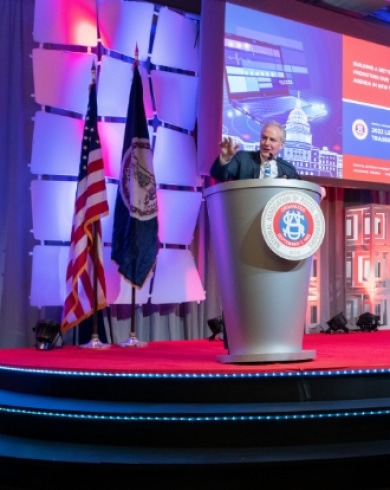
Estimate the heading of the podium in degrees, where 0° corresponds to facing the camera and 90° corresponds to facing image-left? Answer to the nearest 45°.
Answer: approximately 315°

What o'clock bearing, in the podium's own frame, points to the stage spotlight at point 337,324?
The stage spotlight is roughly at 8 o'clock from the podium.

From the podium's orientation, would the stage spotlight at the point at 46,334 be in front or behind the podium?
behind

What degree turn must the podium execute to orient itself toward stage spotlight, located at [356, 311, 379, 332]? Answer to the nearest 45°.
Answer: approximately 135° to its left

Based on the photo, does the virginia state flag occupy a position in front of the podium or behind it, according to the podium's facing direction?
behind
